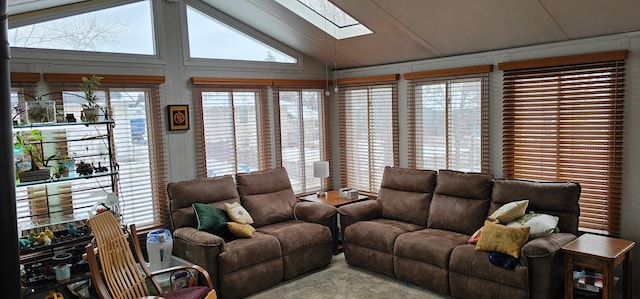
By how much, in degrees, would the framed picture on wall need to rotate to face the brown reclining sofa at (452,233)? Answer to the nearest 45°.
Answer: approximately 45° to its left

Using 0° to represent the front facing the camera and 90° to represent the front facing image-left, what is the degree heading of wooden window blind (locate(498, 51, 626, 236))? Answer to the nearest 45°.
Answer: approximately 45°

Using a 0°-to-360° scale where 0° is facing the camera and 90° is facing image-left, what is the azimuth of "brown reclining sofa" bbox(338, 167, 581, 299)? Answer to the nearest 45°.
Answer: approximately 45°

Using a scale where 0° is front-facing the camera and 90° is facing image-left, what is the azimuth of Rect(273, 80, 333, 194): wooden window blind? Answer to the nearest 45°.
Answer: approximately 0°

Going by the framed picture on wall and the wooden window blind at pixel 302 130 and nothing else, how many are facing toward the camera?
2

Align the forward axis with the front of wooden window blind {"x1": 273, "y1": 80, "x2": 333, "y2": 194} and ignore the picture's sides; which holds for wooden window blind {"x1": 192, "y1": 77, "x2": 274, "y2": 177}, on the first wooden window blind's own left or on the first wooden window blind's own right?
on the first wooden window blind's own right
